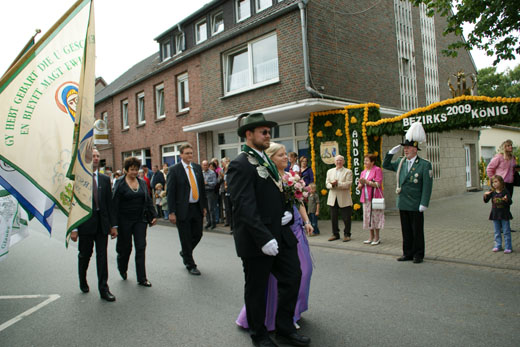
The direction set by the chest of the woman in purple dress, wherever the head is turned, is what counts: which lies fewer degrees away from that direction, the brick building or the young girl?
the young girl

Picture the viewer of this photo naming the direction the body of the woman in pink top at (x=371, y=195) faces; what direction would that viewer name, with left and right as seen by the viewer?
facing the viewer and to the left of the viewer

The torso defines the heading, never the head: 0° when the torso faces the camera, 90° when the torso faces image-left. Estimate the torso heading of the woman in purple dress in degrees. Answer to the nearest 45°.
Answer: approximately 315°

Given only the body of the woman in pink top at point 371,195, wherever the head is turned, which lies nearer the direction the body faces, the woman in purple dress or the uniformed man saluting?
the woman in purple dress

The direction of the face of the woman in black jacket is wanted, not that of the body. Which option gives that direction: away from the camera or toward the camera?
toward the camera

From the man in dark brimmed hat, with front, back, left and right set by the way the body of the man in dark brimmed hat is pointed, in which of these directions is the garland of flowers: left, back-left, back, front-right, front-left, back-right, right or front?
left

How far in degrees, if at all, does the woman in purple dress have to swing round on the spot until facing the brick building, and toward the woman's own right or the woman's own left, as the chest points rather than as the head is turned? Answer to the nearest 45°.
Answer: approximately 135° to the woman's own left

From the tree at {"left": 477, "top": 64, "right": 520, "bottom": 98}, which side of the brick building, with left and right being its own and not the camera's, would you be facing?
back

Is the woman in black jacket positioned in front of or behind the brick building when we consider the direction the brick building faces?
in front

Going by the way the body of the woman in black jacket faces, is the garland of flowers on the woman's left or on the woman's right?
on the woman's left

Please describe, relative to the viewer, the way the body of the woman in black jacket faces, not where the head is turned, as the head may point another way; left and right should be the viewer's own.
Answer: facing the viewer and to the right of the viewer

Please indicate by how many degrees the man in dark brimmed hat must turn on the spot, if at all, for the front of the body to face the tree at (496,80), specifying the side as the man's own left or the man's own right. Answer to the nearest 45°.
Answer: approximately 90° to the man's own left
